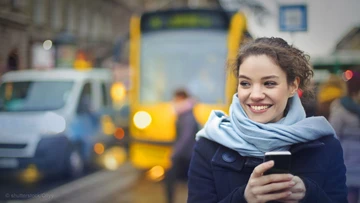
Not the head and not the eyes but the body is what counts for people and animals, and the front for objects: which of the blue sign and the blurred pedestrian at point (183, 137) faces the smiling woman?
the blue sign

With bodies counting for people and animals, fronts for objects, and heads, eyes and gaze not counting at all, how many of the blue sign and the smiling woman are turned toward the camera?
2

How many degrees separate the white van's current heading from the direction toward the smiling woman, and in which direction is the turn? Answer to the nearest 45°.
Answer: approximately 45° to its left

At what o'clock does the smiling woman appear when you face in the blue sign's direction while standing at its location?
The smiling woman is roughly at 12 o'clock from the blue sign.

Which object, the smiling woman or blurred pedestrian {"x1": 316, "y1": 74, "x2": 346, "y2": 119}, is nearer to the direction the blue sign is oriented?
the smiling woman

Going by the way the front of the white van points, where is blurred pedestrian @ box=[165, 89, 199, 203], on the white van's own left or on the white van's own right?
on the white van's own left

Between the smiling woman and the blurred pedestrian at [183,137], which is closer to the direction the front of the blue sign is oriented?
the smiling woman
